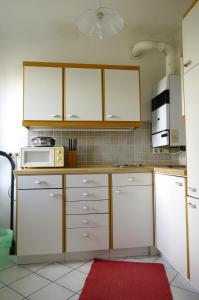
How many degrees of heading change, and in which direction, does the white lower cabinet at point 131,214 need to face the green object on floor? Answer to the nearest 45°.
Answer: approximately 90° to its right

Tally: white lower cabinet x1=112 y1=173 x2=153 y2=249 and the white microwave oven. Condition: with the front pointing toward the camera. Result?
2

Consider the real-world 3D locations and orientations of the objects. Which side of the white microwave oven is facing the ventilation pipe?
left

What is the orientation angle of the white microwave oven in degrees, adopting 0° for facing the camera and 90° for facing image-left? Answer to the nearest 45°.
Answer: approximately 0°

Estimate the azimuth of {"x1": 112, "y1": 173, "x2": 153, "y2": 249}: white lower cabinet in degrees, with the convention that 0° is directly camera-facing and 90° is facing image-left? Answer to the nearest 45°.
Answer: approximately 0°

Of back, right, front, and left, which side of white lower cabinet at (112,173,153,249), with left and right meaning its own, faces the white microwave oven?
right
